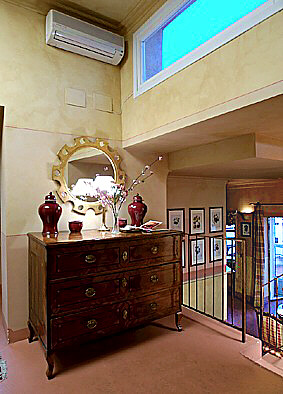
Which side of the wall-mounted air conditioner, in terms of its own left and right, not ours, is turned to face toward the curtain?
left

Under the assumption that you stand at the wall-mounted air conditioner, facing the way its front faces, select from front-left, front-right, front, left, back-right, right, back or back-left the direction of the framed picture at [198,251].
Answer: left

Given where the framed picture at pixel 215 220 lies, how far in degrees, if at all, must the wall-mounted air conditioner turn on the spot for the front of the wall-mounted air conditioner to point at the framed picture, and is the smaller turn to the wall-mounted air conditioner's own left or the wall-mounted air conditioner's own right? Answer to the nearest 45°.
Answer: approximately 90° to the wall-mounted air conditioner's own left

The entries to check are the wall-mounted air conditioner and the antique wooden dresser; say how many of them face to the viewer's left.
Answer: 0

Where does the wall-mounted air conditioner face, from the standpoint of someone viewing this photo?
facing the viewer and to the right of the viewer

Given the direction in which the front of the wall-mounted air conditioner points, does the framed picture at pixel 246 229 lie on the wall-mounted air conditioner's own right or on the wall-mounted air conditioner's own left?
on the wall-mounted air conditioner's own left

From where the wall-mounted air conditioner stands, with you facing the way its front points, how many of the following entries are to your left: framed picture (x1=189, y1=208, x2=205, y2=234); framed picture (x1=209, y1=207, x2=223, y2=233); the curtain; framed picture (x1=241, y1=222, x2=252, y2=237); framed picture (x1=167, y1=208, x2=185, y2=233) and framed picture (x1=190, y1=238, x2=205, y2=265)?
6

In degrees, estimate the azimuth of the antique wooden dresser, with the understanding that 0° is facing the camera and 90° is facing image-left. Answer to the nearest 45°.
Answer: approximately 315°
